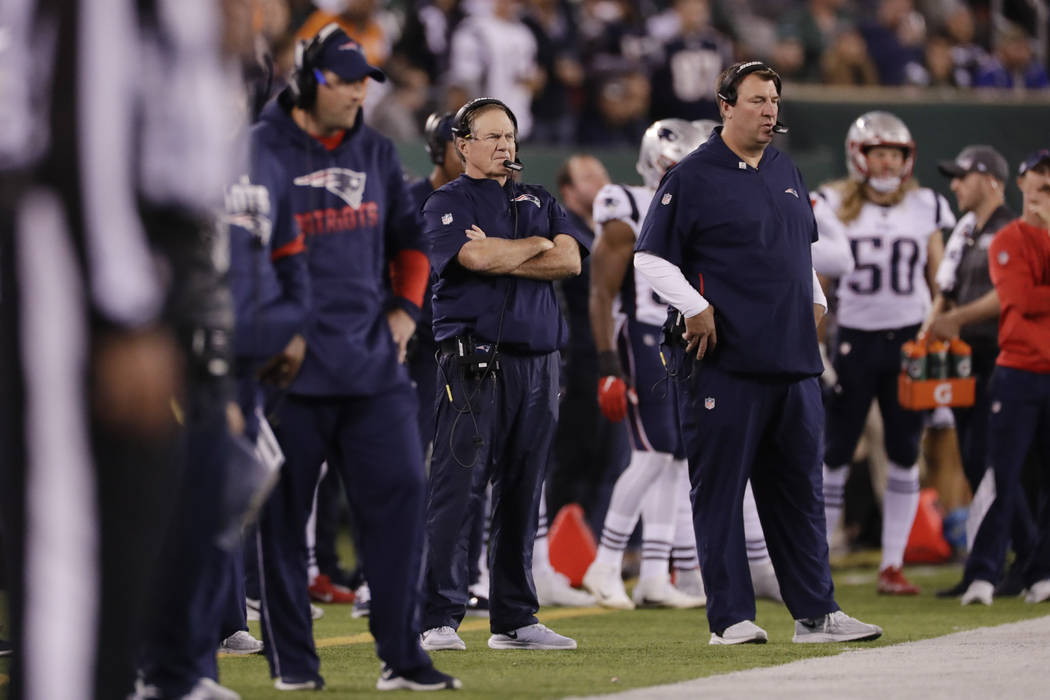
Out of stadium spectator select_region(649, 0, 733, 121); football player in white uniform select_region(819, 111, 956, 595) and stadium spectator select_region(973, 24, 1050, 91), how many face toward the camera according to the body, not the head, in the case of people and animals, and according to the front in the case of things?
3

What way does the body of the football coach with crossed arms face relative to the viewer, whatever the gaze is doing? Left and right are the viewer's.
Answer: facing the viewer and to the right of the viewer

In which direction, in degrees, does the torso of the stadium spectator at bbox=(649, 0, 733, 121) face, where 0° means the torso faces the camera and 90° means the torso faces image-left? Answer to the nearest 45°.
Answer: approximately 0°

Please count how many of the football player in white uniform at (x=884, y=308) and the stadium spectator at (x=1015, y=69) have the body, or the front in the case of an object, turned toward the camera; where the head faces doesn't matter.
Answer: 2

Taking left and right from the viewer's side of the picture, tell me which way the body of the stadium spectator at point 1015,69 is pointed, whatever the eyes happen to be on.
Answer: facing the viewer

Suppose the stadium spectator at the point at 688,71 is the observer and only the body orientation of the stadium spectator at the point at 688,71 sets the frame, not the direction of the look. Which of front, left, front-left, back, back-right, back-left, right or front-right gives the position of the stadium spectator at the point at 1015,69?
back-left

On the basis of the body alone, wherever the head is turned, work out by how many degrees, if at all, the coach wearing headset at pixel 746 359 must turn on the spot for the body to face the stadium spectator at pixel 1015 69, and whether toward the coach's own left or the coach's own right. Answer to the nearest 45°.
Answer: approximately 135° to the coach's own left

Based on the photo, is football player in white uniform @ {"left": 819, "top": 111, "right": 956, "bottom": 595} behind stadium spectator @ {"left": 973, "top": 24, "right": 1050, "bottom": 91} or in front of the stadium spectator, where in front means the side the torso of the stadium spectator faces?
in front

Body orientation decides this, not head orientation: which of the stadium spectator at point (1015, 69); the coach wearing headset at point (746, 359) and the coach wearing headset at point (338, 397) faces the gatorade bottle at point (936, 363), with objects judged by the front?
the stadium spectator

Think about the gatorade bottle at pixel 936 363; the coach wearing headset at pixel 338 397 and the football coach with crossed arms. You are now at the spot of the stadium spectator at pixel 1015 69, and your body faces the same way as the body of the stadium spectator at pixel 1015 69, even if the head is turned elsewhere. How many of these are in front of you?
3

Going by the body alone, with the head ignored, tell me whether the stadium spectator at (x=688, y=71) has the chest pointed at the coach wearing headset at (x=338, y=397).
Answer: yes

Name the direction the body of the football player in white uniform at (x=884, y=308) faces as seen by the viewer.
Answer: toward the camera

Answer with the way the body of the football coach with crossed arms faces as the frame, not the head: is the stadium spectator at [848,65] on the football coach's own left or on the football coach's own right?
on the football coach's own left
